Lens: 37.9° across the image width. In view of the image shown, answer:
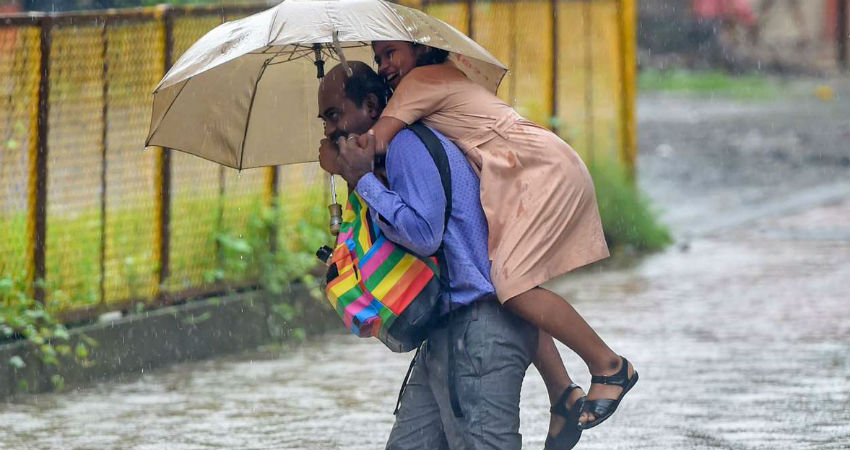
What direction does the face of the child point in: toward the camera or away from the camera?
toward the camera

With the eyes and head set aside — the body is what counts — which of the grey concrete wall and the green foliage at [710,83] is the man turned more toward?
the grey concrete wall

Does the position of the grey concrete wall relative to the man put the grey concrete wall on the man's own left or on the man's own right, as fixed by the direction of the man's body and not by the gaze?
on the man's own right

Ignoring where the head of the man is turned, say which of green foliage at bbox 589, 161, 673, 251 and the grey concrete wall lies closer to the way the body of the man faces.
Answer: the grey concrete wall

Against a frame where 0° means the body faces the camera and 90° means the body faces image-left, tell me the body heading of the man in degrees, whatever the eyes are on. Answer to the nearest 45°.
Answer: approximately 90°

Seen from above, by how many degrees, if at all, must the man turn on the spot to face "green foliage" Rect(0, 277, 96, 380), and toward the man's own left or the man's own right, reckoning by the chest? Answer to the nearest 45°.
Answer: approximately 45° to the man's own right
